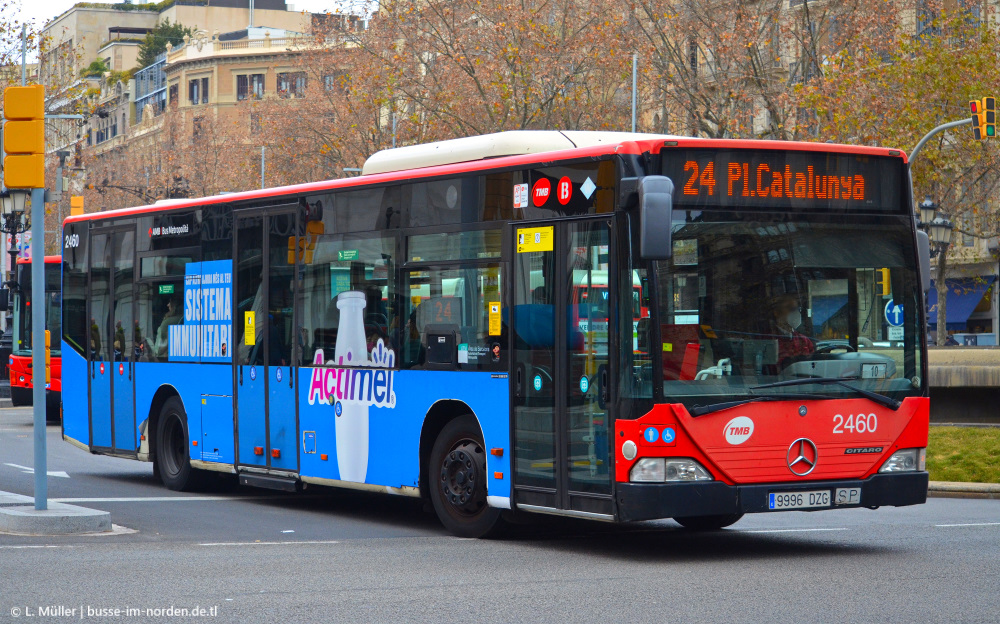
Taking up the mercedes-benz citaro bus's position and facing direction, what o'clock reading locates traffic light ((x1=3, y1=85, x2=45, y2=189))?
The traffic light is roughly at 5 o'clock from the mercedes-benz citaro bus.

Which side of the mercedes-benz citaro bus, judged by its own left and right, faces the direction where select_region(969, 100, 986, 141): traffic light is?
left

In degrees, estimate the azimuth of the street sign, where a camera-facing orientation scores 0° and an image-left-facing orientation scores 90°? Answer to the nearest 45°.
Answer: approximately 0°

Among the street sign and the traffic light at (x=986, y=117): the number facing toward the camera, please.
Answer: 2

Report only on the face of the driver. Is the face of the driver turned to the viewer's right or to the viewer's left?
to the viewer's right

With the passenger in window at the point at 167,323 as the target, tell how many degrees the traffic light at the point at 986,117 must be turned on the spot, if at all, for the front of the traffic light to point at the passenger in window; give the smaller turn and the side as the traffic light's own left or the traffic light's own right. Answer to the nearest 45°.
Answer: approximately 45° to the traffic light's own right

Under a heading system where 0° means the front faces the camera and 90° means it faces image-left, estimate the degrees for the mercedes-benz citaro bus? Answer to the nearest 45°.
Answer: approximately 315°

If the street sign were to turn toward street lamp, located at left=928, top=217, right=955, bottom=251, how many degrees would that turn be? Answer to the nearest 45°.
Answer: approximately 180°

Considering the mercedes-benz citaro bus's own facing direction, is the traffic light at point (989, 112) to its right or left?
on its left
